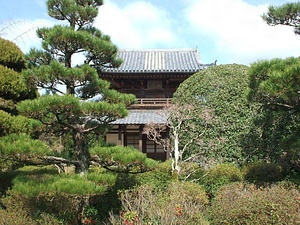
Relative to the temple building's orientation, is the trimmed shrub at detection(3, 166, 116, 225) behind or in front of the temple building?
in front

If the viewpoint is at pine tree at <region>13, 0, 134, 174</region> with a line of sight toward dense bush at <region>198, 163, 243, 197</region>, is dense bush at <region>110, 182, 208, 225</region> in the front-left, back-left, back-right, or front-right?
front-right

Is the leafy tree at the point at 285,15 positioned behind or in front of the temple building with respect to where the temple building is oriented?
in front

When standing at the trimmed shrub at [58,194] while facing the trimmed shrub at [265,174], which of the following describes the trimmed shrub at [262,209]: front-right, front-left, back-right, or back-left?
front-right

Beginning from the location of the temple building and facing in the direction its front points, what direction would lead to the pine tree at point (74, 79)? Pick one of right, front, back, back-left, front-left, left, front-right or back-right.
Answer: front

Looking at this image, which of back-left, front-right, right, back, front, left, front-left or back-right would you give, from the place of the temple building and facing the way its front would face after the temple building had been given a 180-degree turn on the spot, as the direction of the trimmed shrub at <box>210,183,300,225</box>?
back

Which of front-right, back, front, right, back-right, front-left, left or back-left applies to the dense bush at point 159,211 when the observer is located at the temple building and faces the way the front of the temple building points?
front

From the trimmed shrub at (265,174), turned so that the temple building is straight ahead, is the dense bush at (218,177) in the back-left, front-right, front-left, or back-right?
front-left

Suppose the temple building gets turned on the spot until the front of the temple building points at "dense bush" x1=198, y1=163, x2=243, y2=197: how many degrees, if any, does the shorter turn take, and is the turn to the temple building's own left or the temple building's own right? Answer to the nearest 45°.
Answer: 0° — it already faces it

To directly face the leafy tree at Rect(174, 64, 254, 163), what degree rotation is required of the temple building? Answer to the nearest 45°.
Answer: approximately 45° to its left

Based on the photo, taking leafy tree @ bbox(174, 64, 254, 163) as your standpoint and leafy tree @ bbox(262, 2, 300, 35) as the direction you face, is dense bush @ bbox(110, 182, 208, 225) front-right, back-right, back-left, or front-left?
front-right

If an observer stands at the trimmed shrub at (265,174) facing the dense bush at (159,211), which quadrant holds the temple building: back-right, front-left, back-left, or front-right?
back-right

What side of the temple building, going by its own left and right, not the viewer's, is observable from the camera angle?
front
